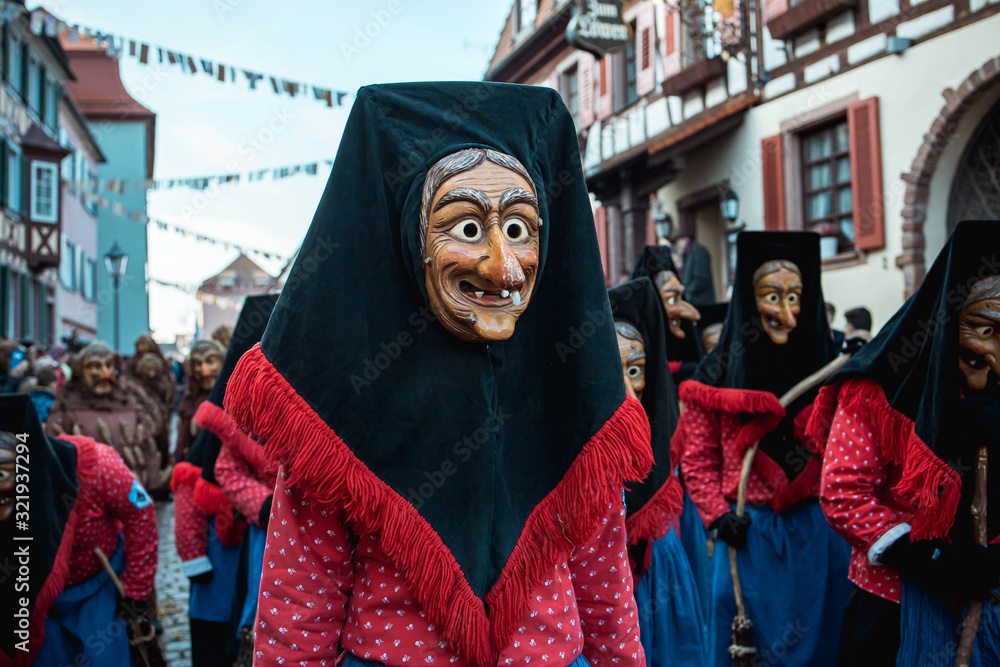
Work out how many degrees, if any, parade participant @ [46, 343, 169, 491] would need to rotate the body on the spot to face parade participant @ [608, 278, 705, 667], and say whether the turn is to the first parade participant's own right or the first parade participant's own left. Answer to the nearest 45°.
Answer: approximately 45° to the first parade participant's own left

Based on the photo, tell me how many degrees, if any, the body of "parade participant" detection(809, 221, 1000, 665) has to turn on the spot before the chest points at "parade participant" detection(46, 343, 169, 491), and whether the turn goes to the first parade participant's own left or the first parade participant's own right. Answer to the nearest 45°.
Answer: approximately 135° to the first parade participant's own right

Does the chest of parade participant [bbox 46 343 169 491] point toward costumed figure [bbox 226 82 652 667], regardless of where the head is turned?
yes

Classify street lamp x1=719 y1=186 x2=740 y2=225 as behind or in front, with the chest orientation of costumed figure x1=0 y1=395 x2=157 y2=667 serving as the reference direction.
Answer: behind

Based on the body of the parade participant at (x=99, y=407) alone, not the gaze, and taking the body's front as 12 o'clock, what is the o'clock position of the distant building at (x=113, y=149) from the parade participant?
The distant building is roughly at 6 o'clock from the parade participant.
